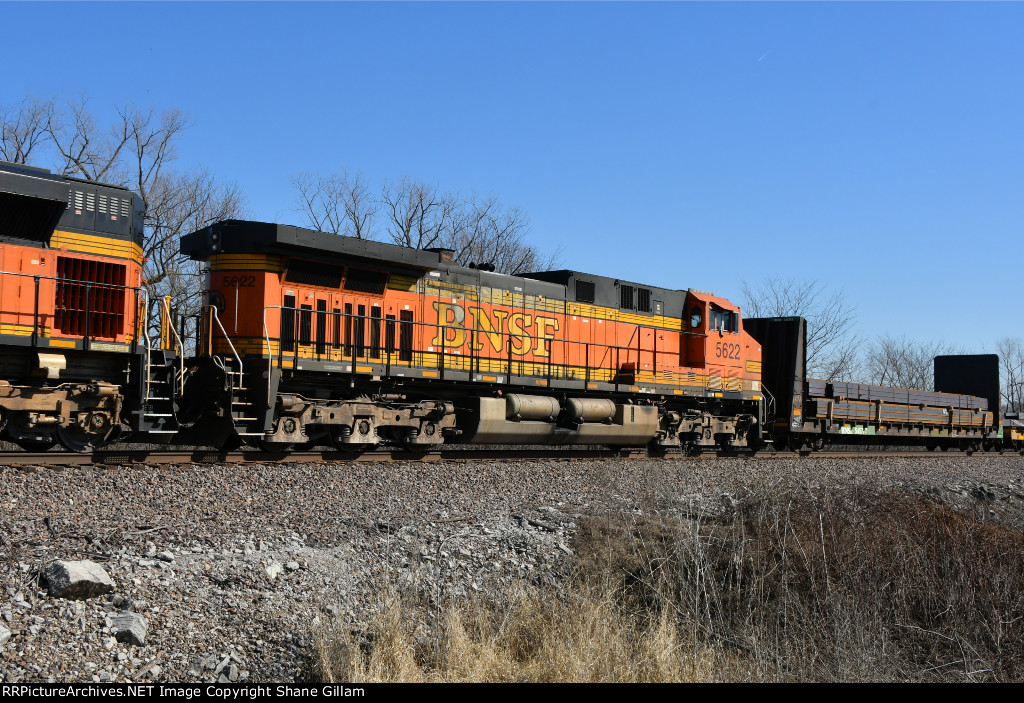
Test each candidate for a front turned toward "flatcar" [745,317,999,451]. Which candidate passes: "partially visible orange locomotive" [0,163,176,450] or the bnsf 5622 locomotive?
the bnsf 5622 locomotive

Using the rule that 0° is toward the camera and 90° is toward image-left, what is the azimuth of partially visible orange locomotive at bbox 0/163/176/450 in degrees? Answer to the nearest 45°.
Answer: approximately 45°

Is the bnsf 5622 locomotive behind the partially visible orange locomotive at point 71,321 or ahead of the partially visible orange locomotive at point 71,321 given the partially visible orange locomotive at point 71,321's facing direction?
behind

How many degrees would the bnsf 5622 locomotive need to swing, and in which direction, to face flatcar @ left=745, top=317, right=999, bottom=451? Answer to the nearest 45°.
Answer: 0° — it already faces it

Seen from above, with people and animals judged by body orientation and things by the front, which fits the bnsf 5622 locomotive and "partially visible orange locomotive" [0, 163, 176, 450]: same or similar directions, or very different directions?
very different directions

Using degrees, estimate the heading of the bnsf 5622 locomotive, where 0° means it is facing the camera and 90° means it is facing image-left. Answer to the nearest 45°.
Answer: approximately 225°

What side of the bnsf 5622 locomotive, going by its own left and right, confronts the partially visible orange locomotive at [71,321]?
back
